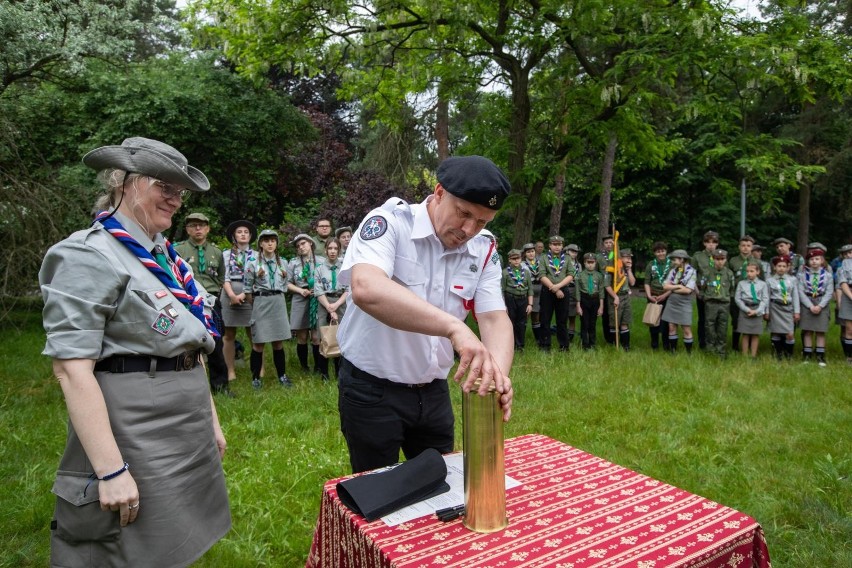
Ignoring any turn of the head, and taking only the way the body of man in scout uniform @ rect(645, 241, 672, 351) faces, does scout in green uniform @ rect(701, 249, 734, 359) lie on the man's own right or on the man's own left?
on the man's own left

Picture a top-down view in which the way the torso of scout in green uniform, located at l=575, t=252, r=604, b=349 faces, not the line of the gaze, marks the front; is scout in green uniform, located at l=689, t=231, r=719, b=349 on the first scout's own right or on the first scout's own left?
on the first scout's own left

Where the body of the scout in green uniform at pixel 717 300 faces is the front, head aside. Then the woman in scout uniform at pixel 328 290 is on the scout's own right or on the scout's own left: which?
on the scout's own right

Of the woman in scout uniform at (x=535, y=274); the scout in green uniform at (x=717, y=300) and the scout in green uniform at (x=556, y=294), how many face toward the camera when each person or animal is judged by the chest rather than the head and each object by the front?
3

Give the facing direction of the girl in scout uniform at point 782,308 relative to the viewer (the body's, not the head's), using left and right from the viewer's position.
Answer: facing the viewer

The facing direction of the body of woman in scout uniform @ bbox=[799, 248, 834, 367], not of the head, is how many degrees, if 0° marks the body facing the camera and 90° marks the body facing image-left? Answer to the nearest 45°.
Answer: approximately 0°

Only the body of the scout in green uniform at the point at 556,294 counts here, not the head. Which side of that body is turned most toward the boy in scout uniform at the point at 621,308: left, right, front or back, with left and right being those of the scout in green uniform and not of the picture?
left

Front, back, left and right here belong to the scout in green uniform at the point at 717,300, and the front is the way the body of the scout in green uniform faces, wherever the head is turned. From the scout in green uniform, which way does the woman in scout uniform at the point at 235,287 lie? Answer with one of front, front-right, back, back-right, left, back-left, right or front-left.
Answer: front-right

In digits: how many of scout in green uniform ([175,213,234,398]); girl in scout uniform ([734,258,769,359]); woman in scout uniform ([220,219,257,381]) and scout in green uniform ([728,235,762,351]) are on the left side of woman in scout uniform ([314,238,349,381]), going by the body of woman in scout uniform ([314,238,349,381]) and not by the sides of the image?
2

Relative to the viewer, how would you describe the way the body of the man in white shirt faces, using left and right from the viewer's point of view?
facing the viewer and to the right of the viewer

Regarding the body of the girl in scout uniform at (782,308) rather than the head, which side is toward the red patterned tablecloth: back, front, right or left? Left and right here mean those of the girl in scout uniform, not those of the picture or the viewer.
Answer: front

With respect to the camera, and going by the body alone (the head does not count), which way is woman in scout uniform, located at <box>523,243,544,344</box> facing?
toward the camera
